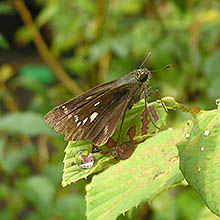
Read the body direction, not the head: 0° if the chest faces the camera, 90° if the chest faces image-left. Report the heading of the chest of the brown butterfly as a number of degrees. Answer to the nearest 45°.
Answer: approximately 270°

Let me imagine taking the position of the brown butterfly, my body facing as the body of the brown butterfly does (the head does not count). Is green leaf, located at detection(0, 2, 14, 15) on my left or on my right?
on my left
